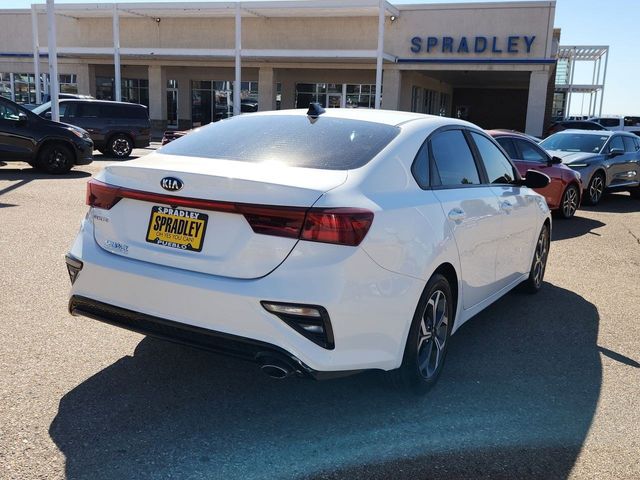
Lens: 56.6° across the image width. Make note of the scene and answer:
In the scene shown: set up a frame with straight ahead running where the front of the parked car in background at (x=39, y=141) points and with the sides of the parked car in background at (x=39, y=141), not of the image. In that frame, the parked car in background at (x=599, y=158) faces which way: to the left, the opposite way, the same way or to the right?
the opposite way

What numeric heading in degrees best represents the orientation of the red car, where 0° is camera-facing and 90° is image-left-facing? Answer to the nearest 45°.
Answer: approximately 315°

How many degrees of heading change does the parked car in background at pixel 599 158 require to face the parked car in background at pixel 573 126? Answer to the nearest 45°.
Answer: approximately 135° to its right

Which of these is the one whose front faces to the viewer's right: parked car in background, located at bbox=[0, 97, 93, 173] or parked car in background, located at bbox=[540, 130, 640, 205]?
parked car in background, located at bbox=[0, 97, 93, 173]

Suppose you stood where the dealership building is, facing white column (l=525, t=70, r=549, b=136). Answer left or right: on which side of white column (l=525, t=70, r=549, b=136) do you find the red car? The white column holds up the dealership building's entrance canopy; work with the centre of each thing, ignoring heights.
right

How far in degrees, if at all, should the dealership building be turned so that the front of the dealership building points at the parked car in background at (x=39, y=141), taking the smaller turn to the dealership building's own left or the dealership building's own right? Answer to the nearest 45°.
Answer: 0° — it already faces it

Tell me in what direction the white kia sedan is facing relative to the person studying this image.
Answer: facing away from the viewer and to the right of the viewer

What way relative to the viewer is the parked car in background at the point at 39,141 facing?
to the viewer's right
